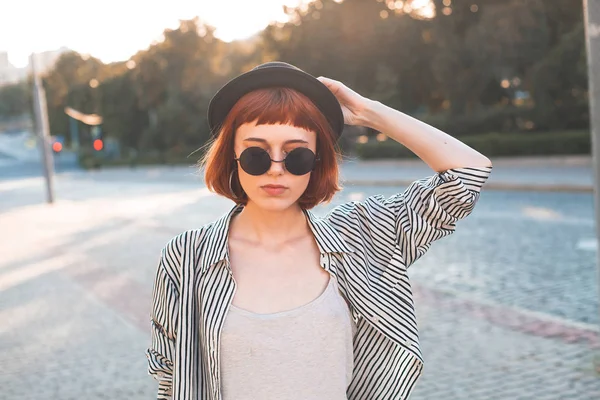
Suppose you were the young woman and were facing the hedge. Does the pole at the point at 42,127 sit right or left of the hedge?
left

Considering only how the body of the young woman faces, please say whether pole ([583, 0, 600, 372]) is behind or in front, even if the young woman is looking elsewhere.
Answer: behind

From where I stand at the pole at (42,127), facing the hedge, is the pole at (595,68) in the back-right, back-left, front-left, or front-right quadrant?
front-right

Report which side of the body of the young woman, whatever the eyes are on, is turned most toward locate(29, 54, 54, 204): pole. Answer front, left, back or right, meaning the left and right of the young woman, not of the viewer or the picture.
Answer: back

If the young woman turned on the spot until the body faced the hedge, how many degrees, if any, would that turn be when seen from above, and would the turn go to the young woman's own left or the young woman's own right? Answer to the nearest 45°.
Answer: approximately 180°

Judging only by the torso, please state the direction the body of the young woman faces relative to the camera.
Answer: toward the camera

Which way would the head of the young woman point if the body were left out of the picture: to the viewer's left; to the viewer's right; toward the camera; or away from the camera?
toward the camera
